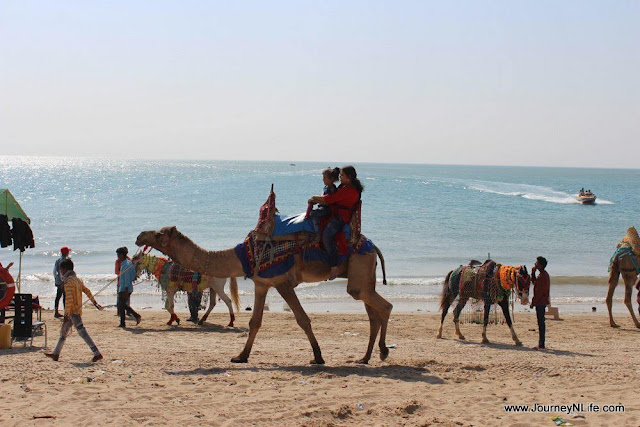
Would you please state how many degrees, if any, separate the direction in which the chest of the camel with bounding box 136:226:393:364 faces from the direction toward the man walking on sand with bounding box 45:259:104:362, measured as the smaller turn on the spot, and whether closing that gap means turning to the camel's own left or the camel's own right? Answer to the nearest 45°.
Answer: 0° — it already faces them

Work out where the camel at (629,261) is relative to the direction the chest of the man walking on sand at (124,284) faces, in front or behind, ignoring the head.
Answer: behind

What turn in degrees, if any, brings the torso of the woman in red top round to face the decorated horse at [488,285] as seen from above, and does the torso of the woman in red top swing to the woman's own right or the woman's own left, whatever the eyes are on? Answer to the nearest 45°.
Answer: approximately 135° to the woman's own right

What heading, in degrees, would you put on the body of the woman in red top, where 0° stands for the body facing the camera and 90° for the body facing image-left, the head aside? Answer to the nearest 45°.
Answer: approximately 90°

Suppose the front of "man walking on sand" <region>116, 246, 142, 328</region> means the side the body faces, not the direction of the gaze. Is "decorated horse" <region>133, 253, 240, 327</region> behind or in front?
behind

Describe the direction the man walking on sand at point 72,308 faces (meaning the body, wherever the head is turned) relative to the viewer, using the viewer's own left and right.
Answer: facing to the left of the viewer

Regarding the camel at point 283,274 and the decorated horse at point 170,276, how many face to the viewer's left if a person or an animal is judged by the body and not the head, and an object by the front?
2

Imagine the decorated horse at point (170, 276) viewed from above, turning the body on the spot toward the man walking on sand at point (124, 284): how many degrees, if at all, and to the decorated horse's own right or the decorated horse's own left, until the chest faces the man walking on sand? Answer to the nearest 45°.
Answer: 0° — it already faces them

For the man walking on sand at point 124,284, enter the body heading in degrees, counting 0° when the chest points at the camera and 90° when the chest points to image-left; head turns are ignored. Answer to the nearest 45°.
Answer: approximately 90°

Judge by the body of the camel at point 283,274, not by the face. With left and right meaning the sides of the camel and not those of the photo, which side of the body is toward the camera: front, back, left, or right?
left

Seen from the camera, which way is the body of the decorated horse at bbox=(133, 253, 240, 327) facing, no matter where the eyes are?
to the viewer's left

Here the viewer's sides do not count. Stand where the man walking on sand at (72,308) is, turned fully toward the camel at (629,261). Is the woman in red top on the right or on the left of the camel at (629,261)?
right
